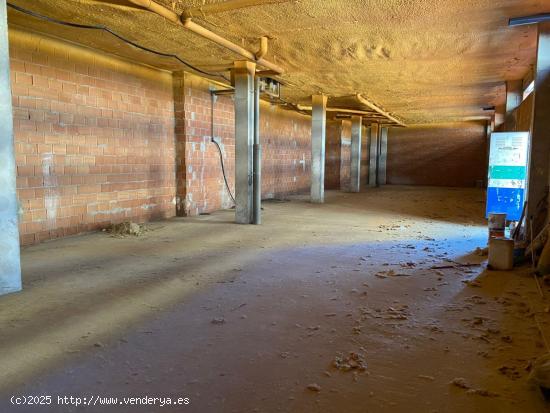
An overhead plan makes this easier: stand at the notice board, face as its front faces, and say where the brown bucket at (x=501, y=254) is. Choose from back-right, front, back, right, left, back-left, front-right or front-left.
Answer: front

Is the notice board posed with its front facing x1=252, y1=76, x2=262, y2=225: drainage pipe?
no

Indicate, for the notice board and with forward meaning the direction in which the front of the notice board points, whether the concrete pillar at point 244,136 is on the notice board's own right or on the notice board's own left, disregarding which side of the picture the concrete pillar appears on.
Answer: on the notice board's own right

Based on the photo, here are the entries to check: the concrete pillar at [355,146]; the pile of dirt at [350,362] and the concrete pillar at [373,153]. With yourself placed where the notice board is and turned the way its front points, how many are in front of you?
1

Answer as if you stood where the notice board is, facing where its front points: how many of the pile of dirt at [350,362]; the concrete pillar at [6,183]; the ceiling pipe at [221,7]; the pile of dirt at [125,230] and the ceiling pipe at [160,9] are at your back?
0

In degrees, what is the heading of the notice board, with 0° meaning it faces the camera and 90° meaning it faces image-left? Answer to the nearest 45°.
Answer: approximately 0°

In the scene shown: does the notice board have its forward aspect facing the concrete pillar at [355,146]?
no

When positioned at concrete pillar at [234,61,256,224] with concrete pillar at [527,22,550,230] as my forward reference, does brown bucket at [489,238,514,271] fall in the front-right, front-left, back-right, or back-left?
front-right

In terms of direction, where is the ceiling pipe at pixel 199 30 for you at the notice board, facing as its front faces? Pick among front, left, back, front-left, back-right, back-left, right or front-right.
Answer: front-right

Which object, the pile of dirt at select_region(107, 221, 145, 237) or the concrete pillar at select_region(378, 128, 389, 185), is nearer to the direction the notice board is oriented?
the pile of dirt

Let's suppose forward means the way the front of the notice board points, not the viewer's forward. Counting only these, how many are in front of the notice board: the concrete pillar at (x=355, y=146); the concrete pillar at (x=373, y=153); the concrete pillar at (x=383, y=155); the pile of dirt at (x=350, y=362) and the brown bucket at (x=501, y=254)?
2

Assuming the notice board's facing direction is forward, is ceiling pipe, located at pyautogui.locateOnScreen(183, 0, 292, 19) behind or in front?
in front

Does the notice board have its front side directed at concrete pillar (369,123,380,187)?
no
